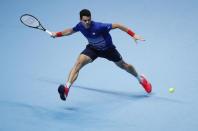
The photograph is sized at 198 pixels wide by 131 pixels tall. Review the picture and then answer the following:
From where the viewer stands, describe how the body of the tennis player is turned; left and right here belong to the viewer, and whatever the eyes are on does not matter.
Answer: facing the viewer
